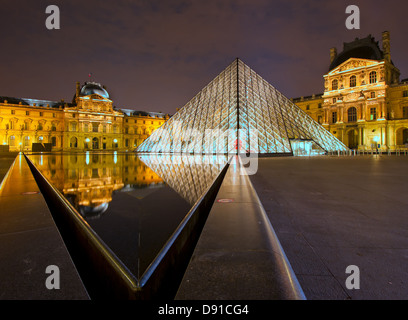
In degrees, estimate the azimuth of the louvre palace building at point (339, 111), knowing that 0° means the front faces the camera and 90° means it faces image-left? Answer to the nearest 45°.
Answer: approximately 0°

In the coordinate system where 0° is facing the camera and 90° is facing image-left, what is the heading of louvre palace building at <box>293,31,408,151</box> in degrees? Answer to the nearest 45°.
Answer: approximately 45°

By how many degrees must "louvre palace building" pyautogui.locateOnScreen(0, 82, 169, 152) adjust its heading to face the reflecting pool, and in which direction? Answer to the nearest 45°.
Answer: approximately 45° to its right

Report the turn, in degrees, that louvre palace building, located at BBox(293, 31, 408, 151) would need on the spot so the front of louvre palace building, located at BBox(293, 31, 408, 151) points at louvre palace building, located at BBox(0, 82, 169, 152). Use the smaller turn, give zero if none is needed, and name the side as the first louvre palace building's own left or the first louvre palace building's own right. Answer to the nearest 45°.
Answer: approximately 45° to the first louvre palace building's own right
